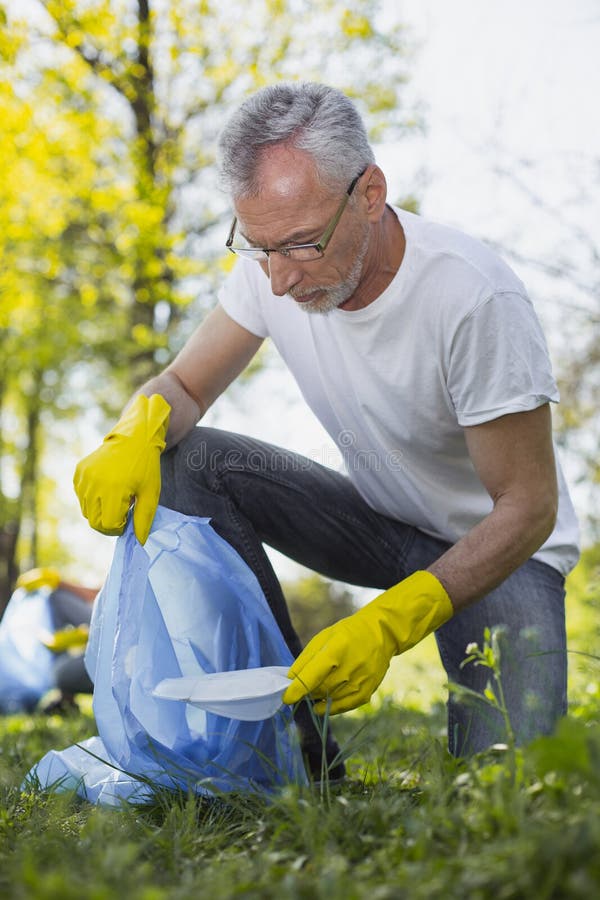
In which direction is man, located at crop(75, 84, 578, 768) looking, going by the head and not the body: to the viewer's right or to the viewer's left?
to the viewer's left

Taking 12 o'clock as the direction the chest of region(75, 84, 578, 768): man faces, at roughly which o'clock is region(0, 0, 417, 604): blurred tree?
The blurred tree is roughly at 4 o'clock from the man.

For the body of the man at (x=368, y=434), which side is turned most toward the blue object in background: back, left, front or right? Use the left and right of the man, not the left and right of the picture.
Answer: right

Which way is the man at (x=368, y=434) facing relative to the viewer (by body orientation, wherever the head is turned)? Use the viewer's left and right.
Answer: facing the viewer and to the left of the viewer
